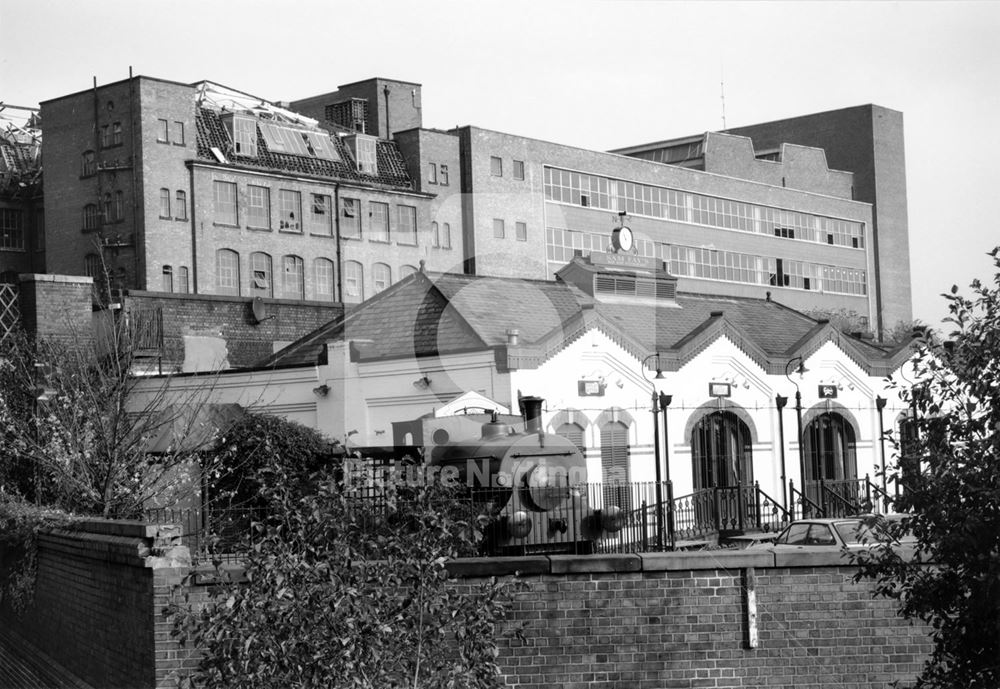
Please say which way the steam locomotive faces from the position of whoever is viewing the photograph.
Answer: facing the viewer and to the right of the viewer

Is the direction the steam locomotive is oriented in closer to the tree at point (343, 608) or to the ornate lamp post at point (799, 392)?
the tree

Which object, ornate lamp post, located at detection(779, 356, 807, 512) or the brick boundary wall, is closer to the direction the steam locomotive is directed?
the brick boundary wall

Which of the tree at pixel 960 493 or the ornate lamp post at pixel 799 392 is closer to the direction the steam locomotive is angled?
the tree

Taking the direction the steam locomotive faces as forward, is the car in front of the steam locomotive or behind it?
in front

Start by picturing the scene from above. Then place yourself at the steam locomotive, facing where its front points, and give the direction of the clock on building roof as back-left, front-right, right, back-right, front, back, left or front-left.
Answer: back-left

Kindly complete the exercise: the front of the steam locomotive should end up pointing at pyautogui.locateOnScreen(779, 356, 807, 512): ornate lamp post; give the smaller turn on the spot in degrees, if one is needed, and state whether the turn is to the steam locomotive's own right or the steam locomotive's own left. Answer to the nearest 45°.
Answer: approximately 90° to the steam locomotive's own left

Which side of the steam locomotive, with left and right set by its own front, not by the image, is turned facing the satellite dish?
back

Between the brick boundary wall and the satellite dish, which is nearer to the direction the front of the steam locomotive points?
the brick boundary wall
